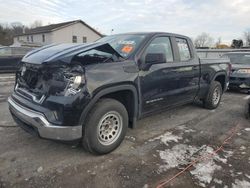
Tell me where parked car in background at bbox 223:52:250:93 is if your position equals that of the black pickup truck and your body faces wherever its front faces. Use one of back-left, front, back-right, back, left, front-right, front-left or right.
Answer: back

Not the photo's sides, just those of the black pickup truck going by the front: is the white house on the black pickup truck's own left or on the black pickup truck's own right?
on the black pickup truck's own right

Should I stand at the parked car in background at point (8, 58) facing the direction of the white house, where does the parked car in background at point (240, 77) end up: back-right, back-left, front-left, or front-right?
back-right

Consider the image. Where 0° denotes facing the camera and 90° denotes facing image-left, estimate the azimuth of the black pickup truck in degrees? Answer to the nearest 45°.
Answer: approximately 45°

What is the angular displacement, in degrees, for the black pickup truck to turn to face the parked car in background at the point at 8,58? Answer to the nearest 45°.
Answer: approximately 90° to its right
